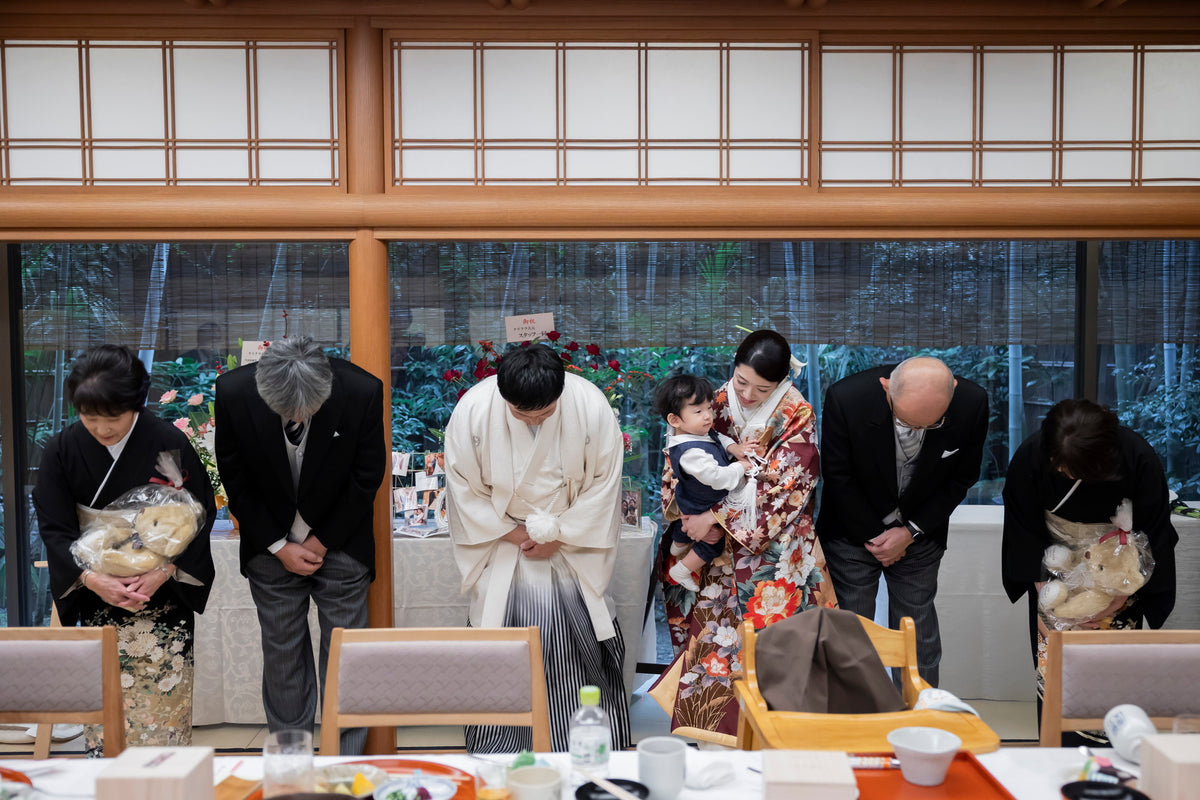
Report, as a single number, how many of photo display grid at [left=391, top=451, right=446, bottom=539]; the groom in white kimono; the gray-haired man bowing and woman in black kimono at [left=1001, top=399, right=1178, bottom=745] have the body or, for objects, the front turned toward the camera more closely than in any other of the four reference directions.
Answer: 4

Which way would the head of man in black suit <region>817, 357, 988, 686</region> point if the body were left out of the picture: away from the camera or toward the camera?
toward the camera

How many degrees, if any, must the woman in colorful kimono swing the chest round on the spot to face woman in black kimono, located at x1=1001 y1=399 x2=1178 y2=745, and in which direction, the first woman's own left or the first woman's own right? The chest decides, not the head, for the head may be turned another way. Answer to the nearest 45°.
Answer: approximately 135° to the first woman's own left

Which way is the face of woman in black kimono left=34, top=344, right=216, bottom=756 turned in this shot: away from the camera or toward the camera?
toward the camera

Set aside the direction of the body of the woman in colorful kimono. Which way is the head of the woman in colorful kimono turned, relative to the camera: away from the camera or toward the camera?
toward the camera

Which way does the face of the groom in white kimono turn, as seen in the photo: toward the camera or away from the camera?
toward the camera

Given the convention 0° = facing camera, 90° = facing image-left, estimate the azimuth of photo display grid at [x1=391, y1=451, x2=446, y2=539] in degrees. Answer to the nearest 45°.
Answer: approximately 0°

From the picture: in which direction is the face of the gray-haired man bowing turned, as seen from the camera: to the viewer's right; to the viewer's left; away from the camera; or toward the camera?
toward the camera

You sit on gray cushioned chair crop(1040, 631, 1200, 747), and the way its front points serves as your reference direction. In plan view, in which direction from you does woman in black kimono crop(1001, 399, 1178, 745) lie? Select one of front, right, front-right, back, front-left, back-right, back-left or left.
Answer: back

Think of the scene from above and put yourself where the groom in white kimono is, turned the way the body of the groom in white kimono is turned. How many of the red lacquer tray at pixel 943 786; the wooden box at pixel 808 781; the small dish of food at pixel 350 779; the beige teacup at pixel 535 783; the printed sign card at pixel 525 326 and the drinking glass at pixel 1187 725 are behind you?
1

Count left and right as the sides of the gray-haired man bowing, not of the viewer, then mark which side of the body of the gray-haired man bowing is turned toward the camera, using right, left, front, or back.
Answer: front

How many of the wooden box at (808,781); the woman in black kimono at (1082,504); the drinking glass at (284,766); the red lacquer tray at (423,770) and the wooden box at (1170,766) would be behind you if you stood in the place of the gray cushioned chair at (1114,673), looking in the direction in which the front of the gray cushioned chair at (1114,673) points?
1

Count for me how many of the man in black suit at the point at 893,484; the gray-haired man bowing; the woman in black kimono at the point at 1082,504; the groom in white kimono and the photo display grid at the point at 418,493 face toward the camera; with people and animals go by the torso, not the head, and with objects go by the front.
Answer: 5
